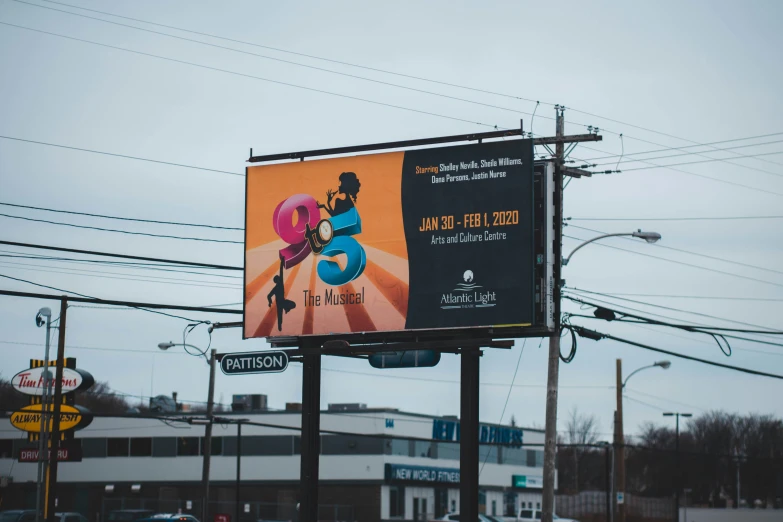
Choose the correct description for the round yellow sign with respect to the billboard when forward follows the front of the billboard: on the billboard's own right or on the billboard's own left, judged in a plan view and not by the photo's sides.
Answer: on the billboard's own right

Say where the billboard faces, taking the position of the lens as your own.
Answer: facing the viewer and to the left of the viewer

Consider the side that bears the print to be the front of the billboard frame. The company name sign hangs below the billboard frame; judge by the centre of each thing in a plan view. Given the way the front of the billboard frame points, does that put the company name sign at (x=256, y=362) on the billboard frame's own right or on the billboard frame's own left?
on the billboard frame's own right

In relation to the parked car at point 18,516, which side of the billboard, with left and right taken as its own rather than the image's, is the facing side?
right

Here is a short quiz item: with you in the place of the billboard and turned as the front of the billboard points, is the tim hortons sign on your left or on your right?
on your right

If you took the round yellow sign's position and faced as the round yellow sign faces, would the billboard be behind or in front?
in front

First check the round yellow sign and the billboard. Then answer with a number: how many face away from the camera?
0

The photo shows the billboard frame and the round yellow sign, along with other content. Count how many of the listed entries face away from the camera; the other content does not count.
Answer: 0

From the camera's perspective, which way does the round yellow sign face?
toward the camera

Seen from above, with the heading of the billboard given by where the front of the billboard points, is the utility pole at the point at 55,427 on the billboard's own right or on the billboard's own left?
on the billboard's own right
